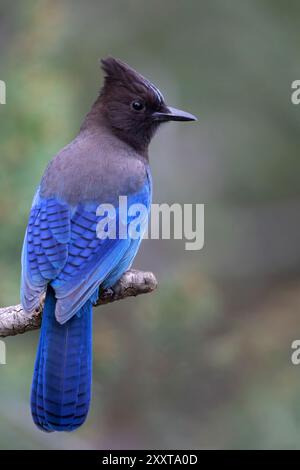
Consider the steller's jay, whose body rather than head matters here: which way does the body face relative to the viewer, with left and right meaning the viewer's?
facing away from the viewer and to the right of the viewer
